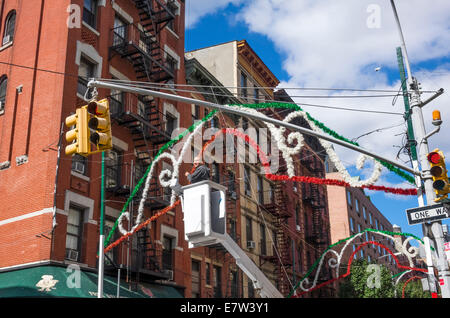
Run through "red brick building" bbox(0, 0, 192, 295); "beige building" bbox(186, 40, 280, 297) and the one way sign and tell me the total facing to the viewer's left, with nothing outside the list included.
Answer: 0

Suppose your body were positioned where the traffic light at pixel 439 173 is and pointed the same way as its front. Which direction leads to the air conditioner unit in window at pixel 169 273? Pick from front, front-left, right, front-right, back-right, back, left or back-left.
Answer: right

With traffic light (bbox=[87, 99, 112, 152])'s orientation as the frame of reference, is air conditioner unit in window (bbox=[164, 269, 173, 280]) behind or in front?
behind

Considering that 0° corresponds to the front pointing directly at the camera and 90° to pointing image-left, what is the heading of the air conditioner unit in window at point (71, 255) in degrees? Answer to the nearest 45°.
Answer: approximately 315°

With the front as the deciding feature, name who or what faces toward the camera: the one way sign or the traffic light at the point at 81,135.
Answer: the one way sign

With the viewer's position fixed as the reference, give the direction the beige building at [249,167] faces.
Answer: facing the viewer and to the right of the viewer

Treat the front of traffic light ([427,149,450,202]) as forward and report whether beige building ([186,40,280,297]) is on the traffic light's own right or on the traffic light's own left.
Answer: on the traffic light's own right

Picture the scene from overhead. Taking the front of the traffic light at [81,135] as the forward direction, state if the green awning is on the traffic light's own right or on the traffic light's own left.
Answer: on the traffic light's own right

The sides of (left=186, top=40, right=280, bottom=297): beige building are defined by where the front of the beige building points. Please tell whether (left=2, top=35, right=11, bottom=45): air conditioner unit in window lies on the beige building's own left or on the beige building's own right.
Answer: on the beige building's own right

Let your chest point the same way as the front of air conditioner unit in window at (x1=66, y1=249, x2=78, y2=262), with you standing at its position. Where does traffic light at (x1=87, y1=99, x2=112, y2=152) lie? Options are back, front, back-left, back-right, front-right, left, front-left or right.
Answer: front-right

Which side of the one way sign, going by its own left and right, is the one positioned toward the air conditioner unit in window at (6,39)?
right

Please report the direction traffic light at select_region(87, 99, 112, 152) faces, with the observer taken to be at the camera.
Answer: facing the viewer and to the left of the viewer

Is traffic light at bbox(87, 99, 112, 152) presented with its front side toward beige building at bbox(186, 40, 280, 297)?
no

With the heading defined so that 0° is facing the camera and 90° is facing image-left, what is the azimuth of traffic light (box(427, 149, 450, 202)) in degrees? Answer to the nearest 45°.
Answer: approximately 45°

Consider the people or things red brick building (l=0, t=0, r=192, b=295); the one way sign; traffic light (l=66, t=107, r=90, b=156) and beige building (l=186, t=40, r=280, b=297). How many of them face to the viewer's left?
1

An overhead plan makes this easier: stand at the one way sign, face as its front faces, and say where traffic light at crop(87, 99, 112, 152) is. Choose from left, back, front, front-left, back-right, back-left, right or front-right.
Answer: front-right

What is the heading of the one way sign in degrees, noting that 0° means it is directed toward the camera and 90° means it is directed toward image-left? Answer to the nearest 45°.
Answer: approximately 0°
